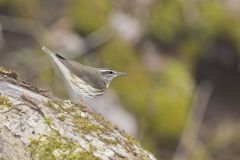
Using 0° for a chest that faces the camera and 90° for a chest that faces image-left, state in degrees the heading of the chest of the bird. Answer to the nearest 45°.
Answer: approximately 270°
